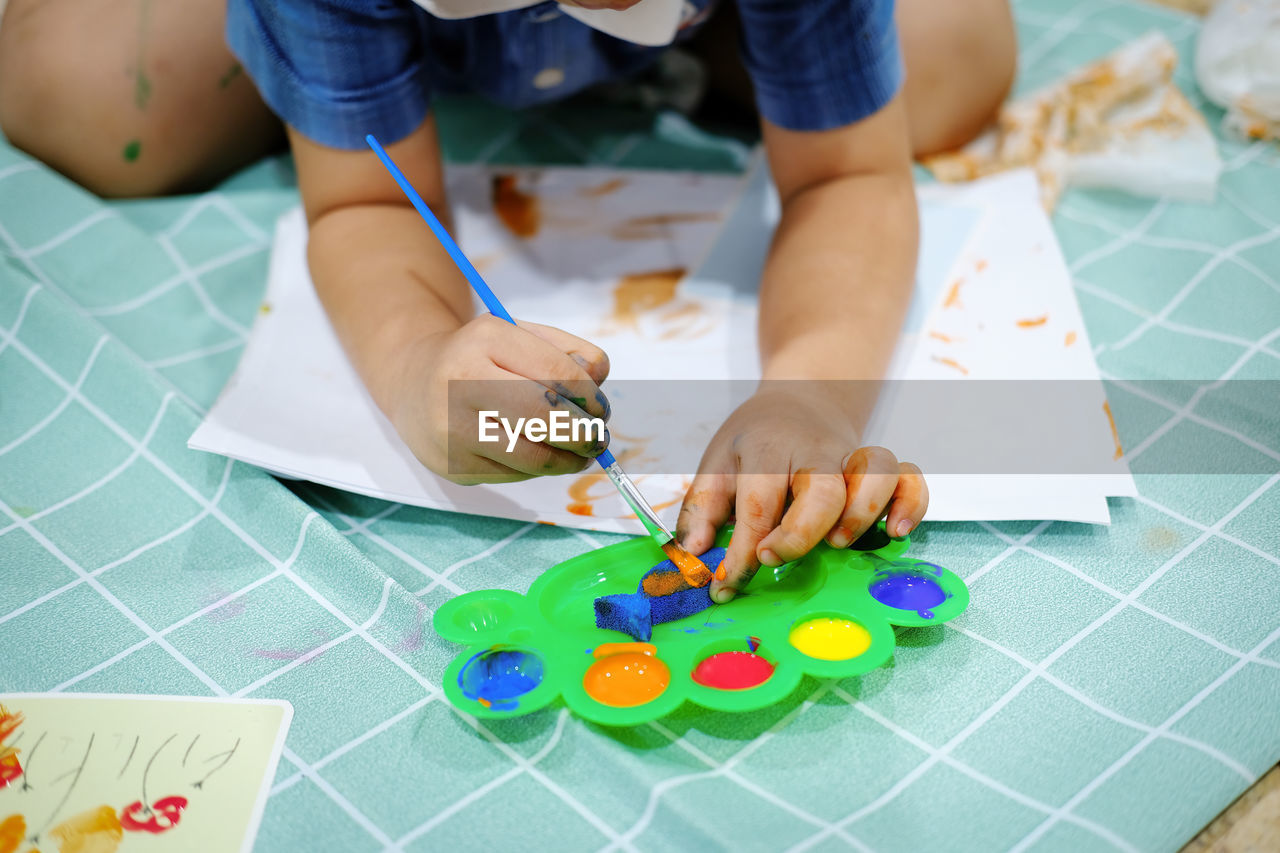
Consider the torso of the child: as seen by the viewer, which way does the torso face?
toward the camera

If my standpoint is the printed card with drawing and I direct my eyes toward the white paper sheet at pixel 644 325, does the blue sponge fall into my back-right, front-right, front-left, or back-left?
front-right

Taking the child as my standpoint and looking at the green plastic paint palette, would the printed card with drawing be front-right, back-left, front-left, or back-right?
front-right
